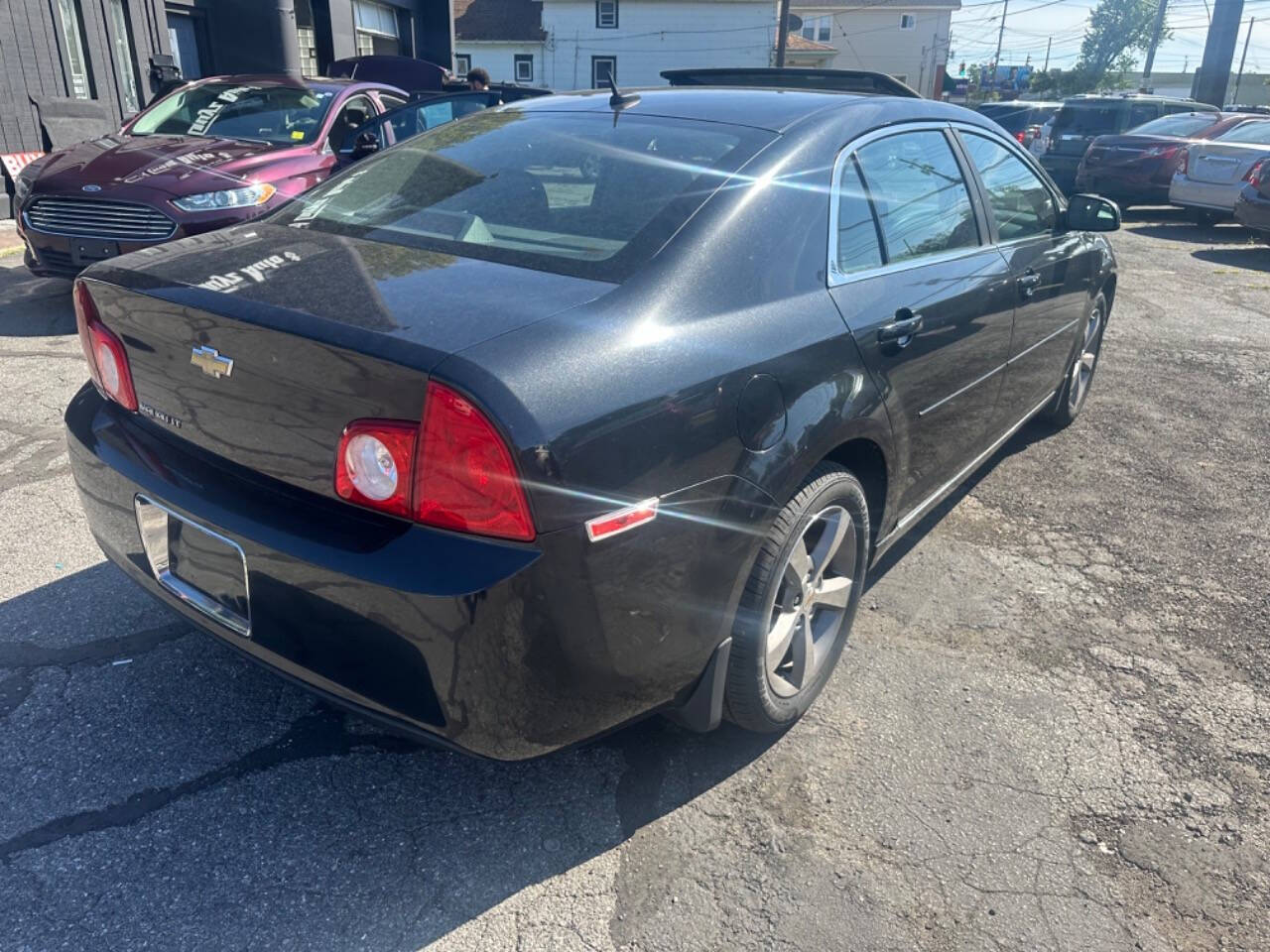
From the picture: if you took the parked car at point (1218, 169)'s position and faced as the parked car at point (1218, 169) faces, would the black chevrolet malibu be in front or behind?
behind

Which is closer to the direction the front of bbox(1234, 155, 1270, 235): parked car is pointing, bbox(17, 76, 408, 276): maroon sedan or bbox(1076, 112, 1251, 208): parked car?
the parked car

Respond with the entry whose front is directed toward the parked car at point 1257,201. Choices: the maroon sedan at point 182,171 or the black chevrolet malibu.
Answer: the black chevrolet malibu

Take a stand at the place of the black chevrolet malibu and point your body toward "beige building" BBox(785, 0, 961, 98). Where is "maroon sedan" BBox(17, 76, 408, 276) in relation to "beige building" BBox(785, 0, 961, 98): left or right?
left

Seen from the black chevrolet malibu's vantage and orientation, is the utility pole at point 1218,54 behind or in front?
in front

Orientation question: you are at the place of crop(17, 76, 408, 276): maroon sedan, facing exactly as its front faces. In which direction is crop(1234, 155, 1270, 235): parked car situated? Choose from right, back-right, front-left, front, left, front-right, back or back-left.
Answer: back-left

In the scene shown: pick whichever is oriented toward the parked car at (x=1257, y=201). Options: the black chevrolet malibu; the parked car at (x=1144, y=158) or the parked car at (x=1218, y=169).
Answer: the black chevrolet malibu

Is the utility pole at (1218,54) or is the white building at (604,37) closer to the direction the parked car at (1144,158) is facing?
the utility pole

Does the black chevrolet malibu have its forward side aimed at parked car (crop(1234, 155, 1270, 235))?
yes

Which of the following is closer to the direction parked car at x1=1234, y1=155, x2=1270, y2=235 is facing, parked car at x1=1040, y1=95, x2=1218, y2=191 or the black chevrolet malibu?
the parked car

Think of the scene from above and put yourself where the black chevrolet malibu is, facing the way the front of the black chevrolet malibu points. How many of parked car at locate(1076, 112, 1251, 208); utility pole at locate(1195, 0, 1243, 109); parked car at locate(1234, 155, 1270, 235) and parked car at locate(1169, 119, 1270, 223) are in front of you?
4

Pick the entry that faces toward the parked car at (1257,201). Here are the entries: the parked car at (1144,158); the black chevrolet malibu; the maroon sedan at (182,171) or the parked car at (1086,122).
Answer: the black chevrolet malibu

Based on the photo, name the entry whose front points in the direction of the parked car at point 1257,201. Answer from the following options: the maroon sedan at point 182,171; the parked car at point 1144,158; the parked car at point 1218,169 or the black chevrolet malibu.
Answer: the black chevrolet malibu

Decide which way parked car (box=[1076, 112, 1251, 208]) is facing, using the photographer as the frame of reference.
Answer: facing away from the viewer and to the right of the viewer

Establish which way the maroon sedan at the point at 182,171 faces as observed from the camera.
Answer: facing the viewer and to the left of the viewer

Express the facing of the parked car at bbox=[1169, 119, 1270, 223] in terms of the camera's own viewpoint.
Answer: facing away from the viewer and to the right of the viewer

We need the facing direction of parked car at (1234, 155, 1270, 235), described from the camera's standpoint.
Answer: facing away from the viewer and to the right of the viewer

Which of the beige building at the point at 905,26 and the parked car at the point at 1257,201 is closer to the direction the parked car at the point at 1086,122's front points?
the beige building

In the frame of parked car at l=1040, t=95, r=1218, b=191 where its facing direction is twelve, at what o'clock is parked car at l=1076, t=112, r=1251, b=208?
parked car at l=1076, t=112, r=1251, b=208 is roughly at 4 o'clock from parked car at l=1040, t=95, r=1218, b=191.
